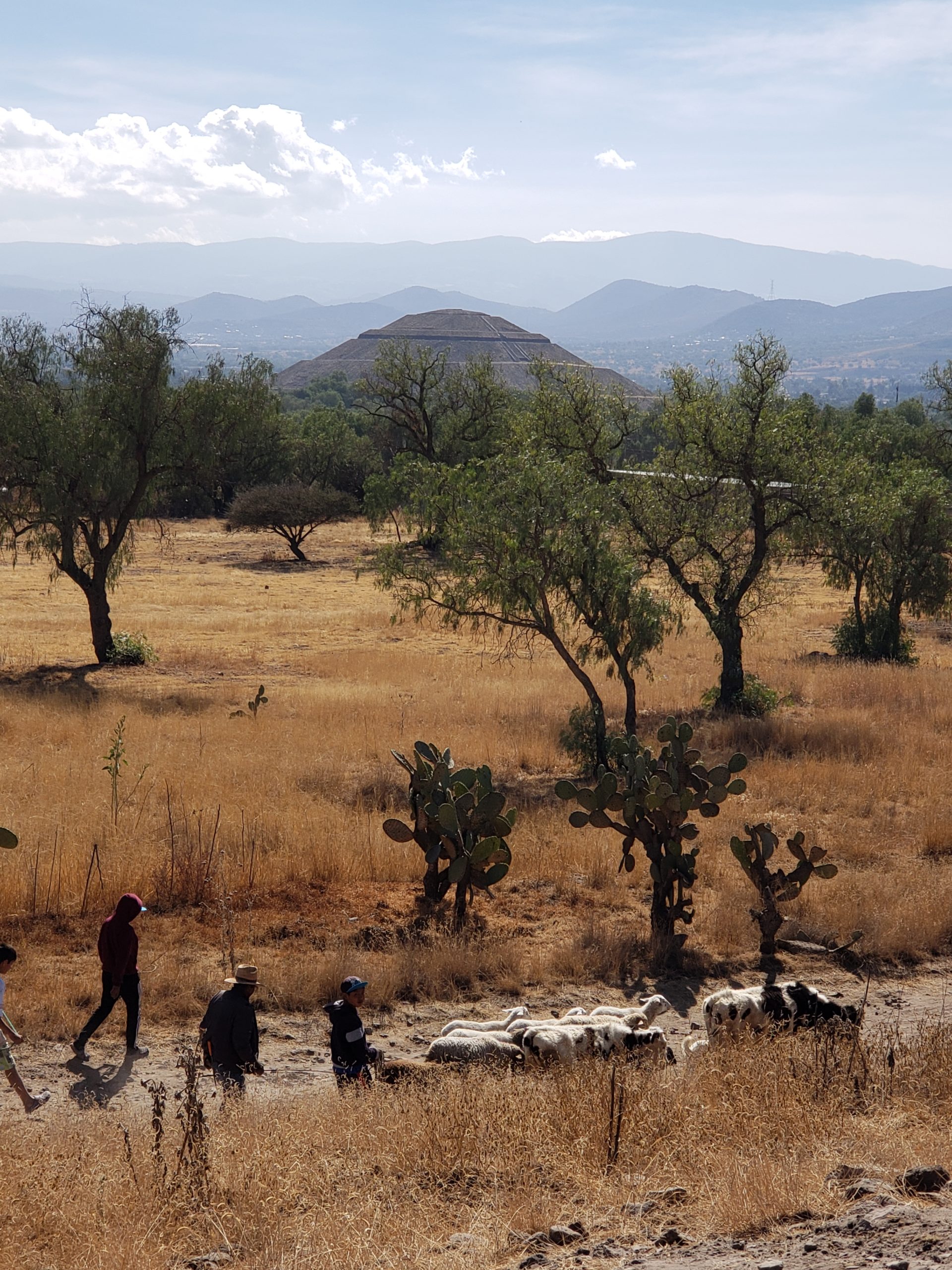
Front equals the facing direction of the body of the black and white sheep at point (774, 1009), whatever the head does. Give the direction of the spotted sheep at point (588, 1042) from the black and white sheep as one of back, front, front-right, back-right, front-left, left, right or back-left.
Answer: back-right

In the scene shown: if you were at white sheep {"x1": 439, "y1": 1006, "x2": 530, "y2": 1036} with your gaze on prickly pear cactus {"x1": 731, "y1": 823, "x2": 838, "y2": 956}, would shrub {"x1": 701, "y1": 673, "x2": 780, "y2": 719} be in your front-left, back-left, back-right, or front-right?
front-left

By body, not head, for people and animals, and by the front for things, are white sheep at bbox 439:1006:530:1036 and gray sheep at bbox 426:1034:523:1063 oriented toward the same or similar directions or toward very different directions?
same or similar directions

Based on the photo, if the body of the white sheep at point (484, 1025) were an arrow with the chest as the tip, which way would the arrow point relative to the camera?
to the viewer's right

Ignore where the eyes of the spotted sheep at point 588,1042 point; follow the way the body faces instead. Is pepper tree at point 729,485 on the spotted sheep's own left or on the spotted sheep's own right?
on the spotted sheep's own left

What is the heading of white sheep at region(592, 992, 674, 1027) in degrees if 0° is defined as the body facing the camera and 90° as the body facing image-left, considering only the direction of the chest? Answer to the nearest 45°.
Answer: approximately 270°

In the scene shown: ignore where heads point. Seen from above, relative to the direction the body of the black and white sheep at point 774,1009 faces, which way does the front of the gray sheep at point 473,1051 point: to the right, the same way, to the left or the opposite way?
the same way

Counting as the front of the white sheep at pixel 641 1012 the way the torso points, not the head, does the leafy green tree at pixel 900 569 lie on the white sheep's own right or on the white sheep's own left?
on the white sheep's own left

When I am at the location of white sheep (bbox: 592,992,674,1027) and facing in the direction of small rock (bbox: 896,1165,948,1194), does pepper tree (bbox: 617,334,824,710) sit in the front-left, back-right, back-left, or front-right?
back-left

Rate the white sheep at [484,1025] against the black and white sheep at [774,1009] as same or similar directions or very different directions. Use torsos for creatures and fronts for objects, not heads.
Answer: same or similar directions
